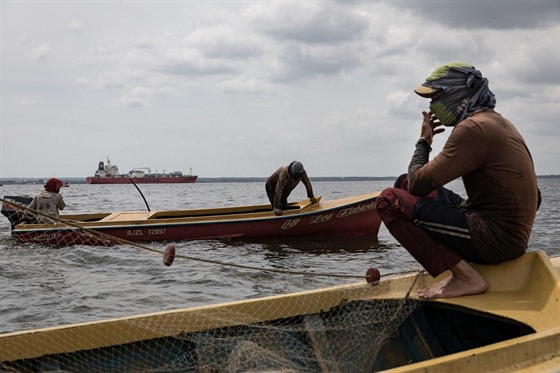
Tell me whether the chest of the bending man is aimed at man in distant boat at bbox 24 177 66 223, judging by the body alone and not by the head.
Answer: no

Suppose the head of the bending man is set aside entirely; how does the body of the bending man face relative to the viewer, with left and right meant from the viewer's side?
facing the viewer and to the right of the viewer

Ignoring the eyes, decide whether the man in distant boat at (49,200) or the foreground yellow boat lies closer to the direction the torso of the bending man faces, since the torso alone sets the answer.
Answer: the foreground yellow boat

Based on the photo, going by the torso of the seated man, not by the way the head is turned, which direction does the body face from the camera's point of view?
to the viewer's left

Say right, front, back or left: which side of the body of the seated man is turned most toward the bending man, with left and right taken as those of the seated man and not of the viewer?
right

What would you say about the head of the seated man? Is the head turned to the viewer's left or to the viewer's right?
to the viewer's left

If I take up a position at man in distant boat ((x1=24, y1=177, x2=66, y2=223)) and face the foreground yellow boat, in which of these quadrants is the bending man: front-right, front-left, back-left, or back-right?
front-left

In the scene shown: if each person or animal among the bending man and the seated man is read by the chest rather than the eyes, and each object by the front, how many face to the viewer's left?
1

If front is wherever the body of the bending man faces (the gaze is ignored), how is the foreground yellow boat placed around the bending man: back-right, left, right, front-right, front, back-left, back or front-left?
front-right

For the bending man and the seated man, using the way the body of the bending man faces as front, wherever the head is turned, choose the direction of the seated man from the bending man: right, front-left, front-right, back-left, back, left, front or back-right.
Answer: front-right

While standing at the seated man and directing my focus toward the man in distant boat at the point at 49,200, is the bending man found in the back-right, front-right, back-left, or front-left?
front-right

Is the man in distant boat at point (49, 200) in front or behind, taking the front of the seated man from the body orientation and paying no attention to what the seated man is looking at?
in front

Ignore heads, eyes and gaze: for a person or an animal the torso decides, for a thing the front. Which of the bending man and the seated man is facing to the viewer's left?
the seated man
